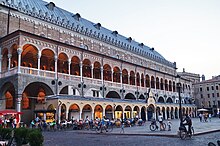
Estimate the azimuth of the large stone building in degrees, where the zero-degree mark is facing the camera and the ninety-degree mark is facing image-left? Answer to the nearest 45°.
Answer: approximately 315°
